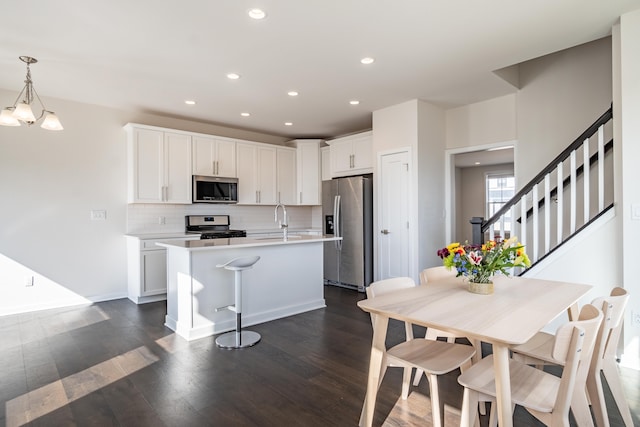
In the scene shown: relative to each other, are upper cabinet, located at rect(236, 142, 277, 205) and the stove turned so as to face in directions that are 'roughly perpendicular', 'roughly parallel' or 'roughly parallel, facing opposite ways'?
roughly parallel

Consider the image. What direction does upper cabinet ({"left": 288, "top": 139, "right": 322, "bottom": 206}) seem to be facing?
toward the camera

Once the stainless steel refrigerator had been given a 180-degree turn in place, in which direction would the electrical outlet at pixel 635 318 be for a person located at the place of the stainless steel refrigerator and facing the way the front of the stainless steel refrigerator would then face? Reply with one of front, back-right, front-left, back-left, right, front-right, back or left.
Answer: right

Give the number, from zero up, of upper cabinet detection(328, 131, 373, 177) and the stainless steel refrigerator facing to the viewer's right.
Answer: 0

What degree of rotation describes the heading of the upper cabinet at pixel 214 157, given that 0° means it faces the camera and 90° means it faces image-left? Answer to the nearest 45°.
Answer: approximately 315°

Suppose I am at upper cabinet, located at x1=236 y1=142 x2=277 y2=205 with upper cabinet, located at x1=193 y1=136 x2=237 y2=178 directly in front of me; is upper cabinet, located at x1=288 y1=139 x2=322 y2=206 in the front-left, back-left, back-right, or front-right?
back-left

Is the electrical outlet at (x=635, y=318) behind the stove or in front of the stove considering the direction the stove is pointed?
in front

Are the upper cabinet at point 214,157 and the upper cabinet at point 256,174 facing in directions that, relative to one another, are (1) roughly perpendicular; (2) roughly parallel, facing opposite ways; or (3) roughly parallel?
roughly parallel

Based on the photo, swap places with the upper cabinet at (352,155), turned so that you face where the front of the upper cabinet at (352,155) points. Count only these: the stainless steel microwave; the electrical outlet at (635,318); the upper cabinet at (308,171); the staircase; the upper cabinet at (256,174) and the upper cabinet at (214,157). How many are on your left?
2

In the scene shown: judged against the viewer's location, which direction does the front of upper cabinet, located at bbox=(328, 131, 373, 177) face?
facing the viewer and to the left of the viewer

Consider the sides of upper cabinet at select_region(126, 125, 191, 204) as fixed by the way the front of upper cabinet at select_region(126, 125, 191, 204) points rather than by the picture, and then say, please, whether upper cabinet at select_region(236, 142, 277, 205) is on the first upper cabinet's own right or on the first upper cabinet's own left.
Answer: on the first upper cabinet's own left

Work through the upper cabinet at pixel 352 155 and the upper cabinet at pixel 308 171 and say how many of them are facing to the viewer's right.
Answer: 0

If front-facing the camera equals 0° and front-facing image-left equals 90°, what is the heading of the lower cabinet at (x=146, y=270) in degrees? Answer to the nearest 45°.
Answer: approximately 315°
